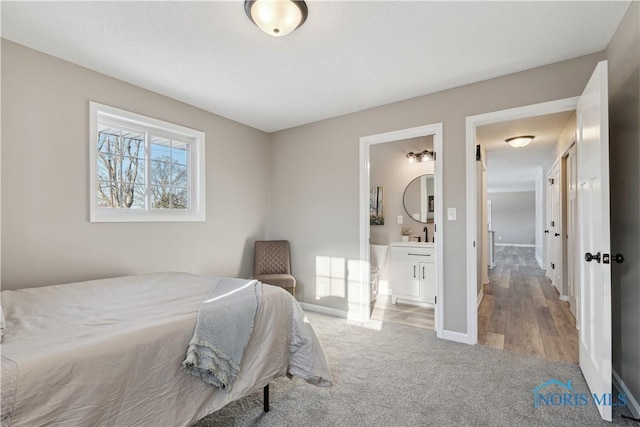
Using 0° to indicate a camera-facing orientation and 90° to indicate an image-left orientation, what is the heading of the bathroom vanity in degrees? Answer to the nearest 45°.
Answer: approximately 0°

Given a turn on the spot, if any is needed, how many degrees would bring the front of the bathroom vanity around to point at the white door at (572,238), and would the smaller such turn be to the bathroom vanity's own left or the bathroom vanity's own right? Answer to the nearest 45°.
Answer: approximately 90° to the bathroom vanity's own left

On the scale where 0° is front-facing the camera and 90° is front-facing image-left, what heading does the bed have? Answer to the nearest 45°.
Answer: approximately 225°

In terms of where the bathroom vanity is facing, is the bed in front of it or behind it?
in front

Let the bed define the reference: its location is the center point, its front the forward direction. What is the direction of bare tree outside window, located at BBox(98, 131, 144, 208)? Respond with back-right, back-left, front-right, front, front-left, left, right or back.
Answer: front-left
